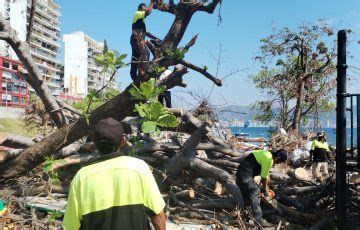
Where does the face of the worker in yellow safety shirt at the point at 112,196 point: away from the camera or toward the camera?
away from the camera

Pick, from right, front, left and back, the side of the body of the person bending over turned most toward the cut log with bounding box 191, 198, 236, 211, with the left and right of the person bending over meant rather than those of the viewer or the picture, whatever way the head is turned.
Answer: back

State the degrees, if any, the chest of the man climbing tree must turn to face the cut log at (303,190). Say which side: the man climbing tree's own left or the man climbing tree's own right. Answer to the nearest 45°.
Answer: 0° — they already face it

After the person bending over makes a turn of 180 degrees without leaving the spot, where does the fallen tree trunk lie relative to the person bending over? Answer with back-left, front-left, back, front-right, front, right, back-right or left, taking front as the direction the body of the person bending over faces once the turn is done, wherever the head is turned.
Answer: front

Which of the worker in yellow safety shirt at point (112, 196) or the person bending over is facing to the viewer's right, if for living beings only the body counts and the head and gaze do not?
the person bending over

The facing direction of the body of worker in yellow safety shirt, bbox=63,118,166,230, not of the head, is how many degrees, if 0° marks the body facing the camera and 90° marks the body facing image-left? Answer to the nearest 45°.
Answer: approximately 180°

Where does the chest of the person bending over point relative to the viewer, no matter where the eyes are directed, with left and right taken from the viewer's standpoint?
facing to the right of the viewer
